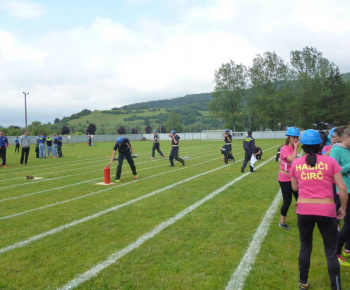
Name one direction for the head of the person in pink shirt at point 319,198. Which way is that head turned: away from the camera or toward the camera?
away from the camera

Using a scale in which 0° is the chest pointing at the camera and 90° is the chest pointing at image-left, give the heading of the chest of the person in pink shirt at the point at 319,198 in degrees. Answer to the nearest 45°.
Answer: approximately 180°
